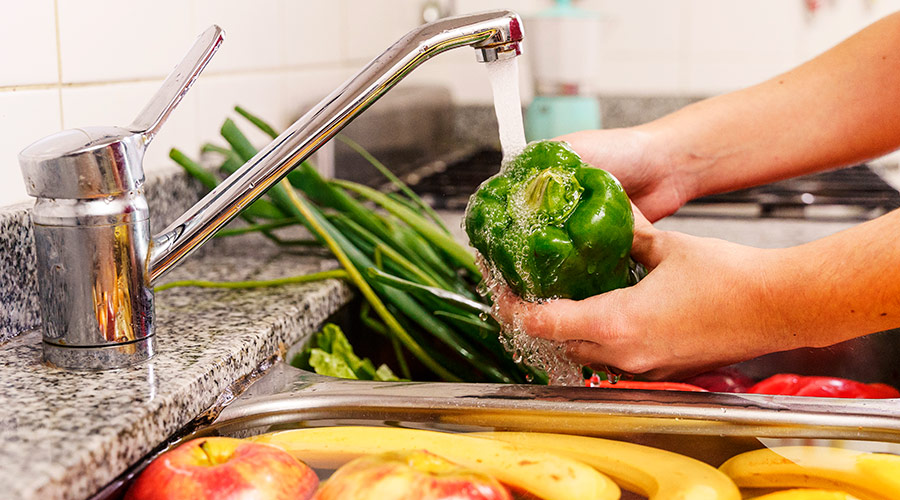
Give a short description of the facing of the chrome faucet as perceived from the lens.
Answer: facing to the right of the viewer

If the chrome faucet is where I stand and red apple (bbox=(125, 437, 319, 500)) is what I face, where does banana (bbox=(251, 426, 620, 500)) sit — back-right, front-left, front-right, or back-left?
front-left

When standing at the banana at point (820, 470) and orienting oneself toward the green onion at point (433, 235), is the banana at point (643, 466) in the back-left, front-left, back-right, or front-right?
front-left

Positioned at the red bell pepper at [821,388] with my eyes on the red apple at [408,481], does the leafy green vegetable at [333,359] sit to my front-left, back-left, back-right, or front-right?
front-right

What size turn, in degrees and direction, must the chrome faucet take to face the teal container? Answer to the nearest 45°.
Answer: approximately 45° to its left
